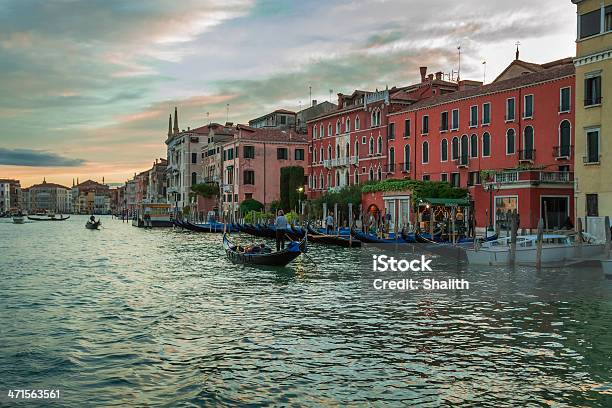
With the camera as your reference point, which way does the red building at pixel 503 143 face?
facing the viewer and to the left of the viewer

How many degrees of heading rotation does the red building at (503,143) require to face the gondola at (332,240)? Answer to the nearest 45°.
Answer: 0° — it already faces it

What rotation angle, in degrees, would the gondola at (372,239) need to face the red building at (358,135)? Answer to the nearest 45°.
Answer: approximately 90° to its right

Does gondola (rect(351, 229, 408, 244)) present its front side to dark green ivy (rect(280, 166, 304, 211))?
no

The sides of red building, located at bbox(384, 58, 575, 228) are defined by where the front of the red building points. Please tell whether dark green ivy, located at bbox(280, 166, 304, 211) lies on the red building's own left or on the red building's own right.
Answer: on the red building's own right

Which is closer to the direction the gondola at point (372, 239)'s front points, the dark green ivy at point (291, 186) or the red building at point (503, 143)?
the dark green ivy

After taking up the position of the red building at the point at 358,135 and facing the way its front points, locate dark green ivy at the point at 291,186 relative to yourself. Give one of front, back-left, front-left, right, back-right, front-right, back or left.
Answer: right

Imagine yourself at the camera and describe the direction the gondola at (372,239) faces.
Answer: facing to the left of the viewer

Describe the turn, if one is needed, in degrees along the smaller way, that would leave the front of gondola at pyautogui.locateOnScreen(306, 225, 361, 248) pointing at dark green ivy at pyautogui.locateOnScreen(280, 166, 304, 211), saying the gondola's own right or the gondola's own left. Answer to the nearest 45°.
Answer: approximately 90° to the gondola's own right

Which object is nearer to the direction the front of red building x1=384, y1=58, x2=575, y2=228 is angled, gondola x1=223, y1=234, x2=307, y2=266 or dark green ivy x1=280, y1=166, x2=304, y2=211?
the gondola

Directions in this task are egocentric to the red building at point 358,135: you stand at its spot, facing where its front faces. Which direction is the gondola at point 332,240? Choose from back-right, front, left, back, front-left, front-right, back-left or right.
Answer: front-left

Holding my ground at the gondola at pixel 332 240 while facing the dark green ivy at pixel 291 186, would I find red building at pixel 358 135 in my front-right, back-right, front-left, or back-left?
front-right

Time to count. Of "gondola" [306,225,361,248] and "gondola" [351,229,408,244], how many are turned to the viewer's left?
2

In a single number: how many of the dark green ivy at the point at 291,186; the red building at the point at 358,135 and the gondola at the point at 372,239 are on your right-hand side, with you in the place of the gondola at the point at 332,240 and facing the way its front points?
2

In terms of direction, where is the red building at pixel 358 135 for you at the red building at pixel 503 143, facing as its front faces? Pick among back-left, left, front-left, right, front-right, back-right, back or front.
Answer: right

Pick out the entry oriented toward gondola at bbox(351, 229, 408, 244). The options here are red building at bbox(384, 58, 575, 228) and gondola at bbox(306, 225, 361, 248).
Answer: the red building

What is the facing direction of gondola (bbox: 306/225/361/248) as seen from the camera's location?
facing to the left of the viewer

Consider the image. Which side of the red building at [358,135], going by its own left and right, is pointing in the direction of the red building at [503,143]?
left

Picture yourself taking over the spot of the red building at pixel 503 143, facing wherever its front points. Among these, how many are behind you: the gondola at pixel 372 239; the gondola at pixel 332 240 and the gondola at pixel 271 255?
0

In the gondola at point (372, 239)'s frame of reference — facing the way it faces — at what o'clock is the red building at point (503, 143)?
The red building is roughly at 5 o'clock from the gondola.

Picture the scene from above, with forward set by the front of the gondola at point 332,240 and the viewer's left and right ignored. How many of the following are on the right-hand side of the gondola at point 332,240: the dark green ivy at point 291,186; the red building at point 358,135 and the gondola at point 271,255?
2
